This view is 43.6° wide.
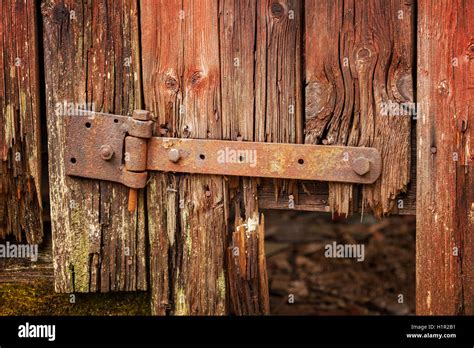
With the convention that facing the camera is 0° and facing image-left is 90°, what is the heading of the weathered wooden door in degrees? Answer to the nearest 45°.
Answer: approximately 0°
